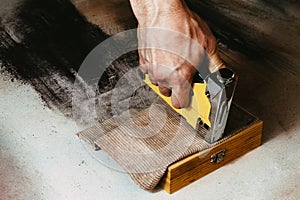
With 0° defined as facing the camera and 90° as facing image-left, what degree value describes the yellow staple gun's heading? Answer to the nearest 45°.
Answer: approximately 315°
